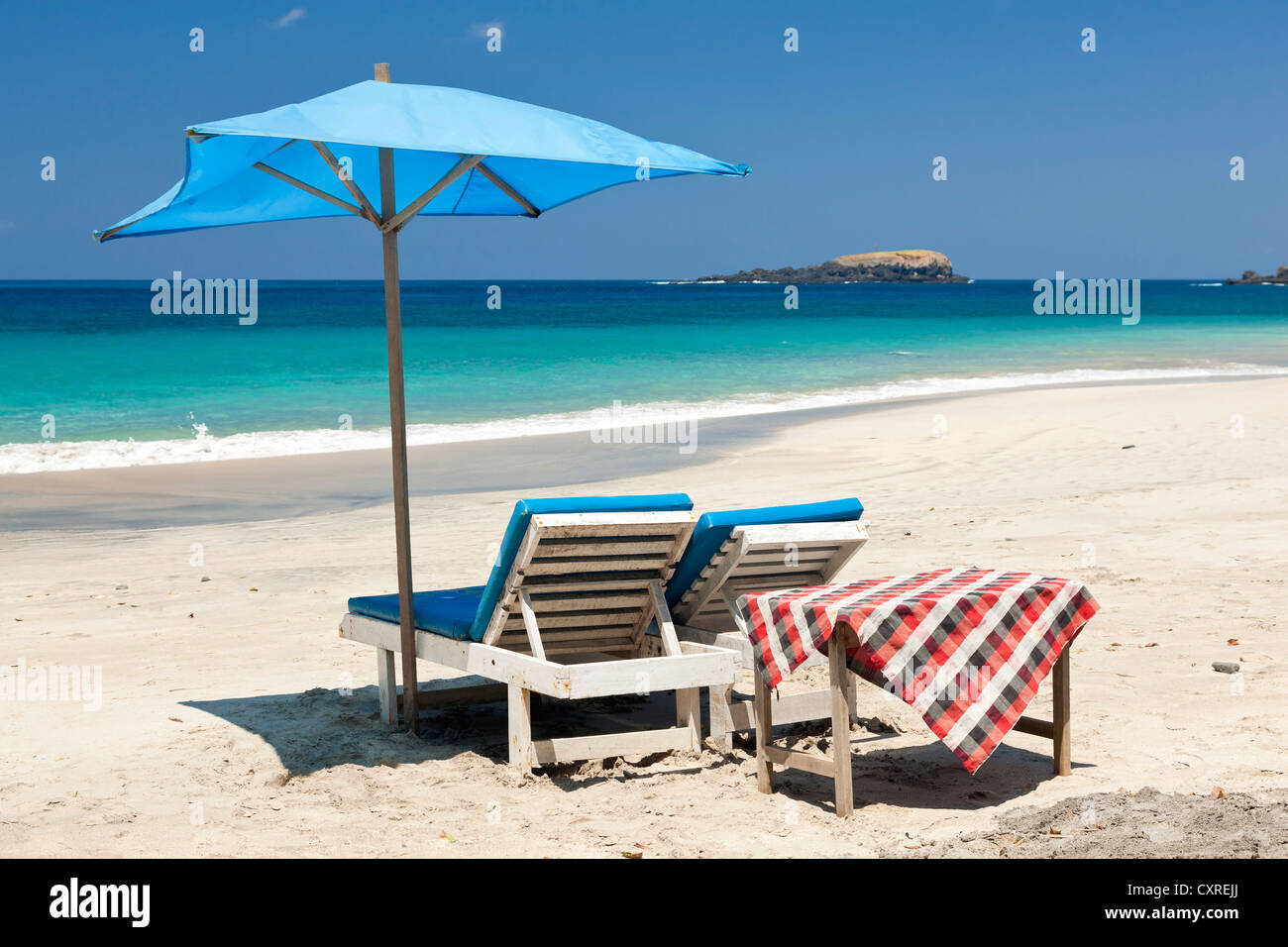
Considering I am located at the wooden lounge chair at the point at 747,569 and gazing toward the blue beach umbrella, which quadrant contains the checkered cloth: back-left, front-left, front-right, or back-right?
back-left

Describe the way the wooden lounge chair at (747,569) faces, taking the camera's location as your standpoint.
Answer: facing away from the viewer and to the left of the viewer

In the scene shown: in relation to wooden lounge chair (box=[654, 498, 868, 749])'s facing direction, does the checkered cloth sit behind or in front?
behind
